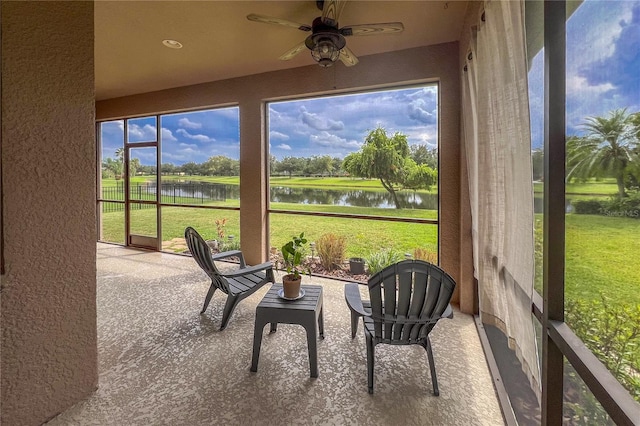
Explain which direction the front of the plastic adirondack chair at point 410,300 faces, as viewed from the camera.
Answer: facing away from the viewer

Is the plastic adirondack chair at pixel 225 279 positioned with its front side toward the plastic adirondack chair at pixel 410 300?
no

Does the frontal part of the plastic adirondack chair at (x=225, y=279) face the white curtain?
no

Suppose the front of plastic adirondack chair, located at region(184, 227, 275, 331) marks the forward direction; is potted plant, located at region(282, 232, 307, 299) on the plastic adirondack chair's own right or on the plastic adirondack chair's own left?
on the plastic adirondack chair's own right

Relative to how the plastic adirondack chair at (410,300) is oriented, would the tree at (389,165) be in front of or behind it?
in front

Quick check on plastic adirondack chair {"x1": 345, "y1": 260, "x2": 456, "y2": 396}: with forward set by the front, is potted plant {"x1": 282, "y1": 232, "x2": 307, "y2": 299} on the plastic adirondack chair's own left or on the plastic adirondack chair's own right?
on the plastic adirondack chair's own left

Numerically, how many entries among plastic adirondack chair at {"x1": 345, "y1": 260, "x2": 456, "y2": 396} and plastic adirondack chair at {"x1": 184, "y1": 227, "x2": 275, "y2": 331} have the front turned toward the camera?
0

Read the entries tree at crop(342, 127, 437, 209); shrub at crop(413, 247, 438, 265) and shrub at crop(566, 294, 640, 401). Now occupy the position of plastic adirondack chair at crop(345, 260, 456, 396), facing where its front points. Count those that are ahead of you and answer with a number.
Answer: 2

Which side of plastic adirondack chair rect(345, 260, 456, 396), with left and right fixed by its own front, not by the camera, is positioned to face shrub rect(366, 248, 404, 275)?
front

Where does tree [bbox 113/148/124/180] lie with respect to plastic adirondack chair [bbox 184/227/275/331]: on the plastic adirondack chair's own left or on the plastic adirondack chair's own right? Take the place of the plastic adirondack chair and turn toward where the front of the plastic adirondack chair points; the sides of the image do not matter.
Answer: on the plastic adirondack chair's own left

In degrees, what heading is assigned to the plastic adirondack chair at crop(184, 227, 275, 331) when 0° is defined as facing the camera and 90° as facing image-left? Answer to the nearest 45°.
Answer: approximately 225°

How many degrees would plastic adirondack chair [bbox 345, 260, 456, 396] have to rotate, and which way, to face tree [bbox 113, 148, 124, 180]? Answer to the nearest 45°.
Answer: approximately 45° to its left
